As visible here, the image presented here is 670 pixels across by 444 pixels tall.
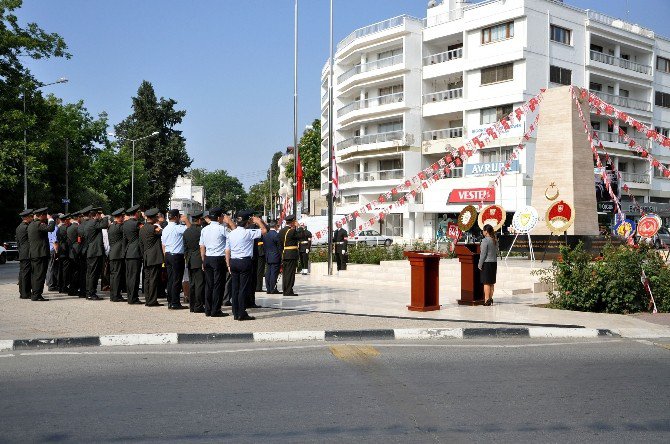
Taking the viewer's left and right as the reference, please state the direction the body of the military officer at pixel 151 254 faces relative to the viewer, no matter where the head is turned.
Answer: facing away from the viewer and to the right of the viewer

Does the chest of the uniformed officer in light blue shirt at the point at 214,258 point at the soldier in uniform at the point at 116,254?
no

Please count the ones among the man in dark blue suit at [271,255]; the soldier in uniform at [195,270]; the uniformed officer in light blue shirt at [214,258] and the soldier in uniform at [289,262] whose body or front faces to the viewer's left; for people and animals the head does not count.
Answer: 0

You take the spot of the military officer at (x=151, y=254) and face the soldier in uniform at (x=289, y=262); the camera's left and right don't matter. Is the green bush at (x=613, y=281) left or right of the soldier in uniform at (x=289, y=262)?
right

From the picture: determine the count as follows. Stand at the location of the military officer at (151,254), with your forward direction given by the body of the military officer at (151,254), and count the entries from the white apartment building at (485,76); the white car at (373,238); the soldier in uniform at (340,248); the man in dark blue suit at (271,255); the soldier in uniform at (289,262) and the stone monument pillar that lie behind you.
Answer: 0

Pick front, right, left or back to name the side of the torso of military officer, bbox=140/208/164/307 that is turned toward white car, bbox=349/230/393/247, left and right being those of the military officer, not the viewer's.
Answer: front

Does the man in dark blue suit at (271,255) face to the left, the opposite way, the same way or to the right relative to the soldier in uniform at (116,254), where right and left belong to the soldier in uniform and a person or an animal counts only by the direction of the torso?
the same way

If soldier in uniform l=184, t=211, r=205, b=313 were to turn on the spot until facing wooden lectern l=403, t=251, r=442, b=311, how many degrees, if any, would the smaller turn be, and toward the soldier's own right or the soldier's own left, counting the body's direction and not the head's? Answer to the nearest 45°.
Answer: approximately 45° to the soldier's own right

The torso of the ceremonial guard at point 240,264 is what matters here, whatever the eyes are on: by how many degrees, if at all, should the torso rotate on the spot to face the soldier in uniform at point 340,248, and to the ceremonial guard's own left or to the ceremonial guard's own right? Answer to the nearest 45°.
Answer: approximately 45° to the ceremonial guard's own left

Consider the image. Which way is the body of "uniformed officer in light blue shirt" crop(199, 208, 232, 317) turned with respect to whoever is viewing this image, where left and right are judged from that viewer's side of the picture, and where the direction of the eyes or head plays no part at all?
facing away from the viewer and to the right of the viewer

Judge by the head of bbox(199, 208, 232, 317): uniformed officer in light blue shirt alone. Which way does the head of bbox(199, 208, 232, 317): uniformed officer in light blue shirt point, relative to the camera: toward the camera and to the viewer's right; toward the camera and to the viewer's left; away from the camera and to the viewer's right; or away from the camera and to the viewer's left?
away from the camera and to the viewer's right

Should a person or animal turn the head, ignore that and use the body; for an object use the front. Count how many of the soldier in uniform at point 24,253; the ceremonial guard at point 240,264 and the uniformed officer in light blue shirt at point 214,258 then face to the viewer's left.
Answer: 0

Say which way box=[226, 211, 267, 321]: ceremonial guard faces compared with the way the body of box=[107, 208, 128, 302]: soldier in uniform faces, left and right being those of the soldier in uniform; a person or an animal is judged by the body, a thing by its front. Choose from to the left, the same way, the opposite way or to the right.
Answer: the same way

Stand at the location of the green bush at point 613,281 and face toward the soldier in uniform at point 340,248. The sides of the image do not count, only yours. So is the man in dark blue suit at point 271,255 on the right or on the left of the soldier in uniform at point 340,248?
left

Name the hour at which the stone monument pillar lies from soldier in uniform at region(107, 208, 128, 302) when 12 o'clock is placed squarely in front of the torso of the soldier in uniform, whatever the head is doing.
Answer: The stone monument pillar is roughly at 1 o'clock from the soldier in uniform.

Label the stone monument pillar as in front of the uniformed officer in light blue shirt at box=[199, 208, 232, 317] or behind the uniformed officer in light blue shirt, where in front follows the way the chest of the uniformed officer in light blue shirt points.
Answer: in front
